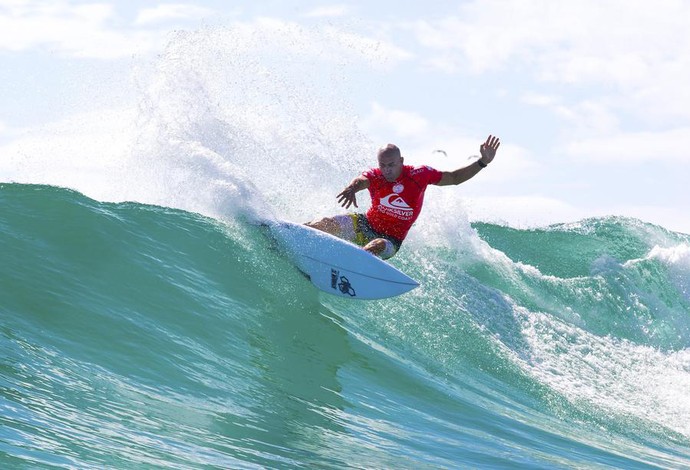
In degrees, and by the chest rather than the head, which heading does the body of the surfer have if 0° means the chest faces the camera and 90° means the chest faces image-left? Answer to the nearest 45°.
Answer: approximately 0°
